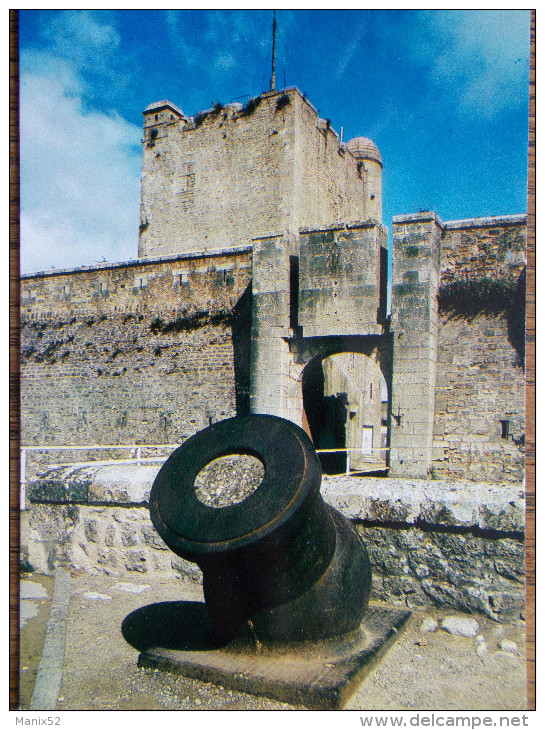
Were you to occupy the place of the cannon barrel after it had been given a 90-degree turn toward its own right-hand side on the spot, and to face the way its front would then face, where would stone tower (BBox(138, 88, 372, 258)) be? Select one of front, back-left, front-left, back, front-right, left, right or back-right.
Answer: front-right

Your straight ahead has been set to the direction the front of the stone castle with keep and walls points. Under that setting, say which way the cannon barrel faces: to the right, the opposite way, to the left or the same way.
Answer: the same way

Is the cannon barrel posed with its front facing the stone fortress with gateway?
no

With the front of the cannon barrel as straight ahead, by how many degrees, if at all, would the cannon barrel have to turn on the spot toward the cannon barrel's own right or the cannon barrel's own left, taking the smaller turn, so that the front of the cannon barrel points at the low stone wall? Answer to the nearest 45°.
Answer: approximately 180°

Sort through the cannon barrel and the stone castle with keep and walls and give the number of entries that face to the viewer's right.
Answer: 0

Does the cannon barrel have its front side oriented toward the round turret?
no

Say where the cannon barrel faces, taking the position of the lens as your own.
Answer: facing the viewer and to the left of the viewer

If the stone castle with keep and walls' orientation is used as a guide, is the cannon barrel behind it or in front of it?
in front

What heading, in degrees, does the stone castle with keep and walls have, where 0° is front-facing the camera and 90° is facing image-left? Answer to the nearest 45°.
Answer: approximately 45°
